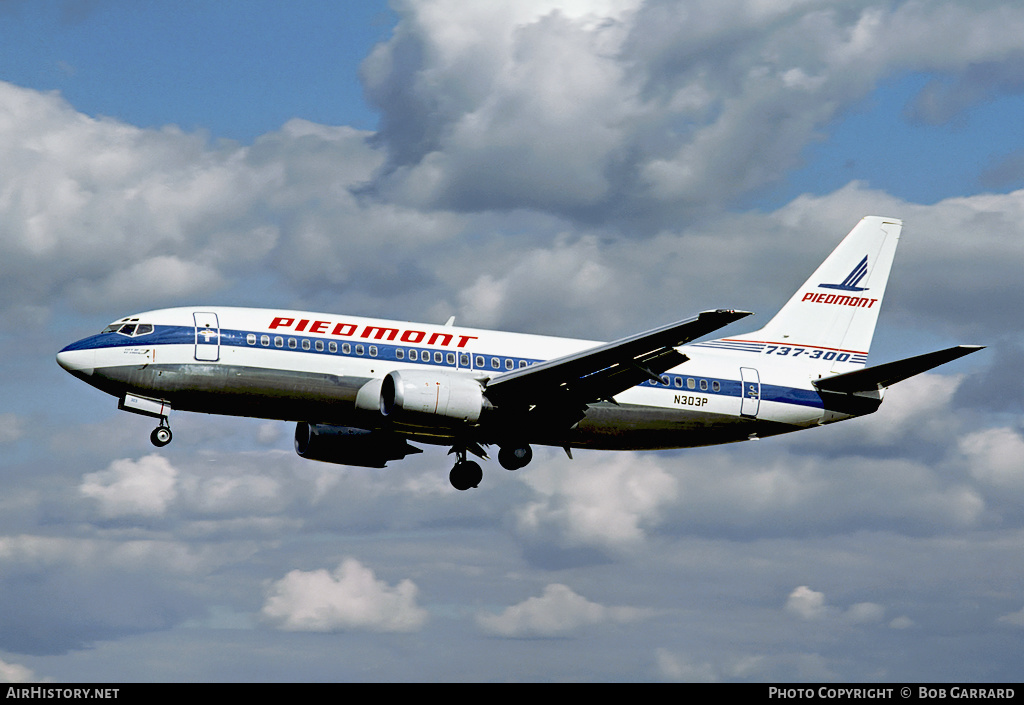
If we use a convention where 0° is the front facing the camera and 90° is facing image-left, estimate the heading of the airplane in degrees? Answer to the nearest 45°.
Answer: approximately 90°
